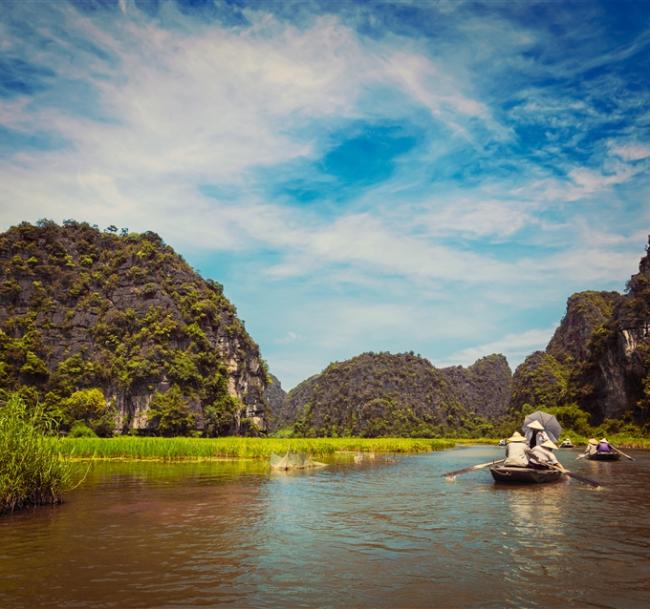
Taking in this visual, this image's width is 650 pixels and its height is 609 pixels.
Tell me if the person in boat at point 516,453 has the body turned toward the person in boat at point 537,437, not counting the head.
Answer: yes

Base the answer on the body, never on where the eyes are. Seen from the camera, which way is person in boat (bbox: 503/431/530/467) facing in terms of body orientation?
away from the camera

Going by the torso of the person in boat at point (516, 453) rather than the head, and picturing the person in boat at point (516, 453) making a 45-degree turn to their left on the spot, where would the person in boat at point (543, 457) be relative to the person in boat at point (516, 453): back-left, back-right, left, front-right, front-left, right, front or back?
right

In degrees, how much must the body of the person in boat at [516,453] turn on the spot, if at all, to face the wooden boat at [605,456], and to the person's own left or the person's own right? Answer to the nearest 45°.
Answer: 0° — they already face it
